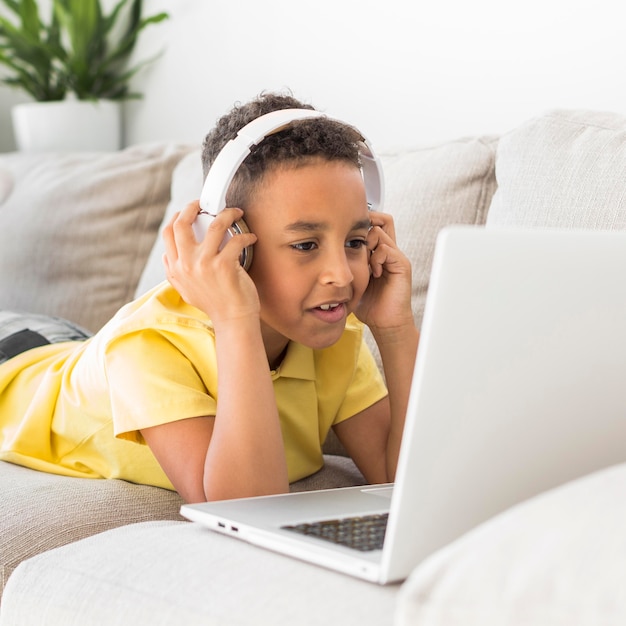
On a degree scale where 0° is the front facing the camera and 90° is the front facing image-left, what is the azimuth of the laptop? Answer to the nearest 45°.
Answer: approximately 135°

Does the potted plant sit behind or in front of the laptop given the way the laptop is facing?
in front

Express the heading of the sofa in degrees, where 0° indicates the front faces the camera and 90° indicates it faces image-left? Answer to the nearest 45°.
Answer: approximately 0°

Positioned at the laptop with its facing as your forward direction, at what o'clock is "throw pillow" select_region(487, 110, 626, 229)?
The throw pillow is roughly at 2 o'clock from the laptop.

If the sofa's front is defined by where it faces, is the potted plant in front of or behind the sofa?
behind
